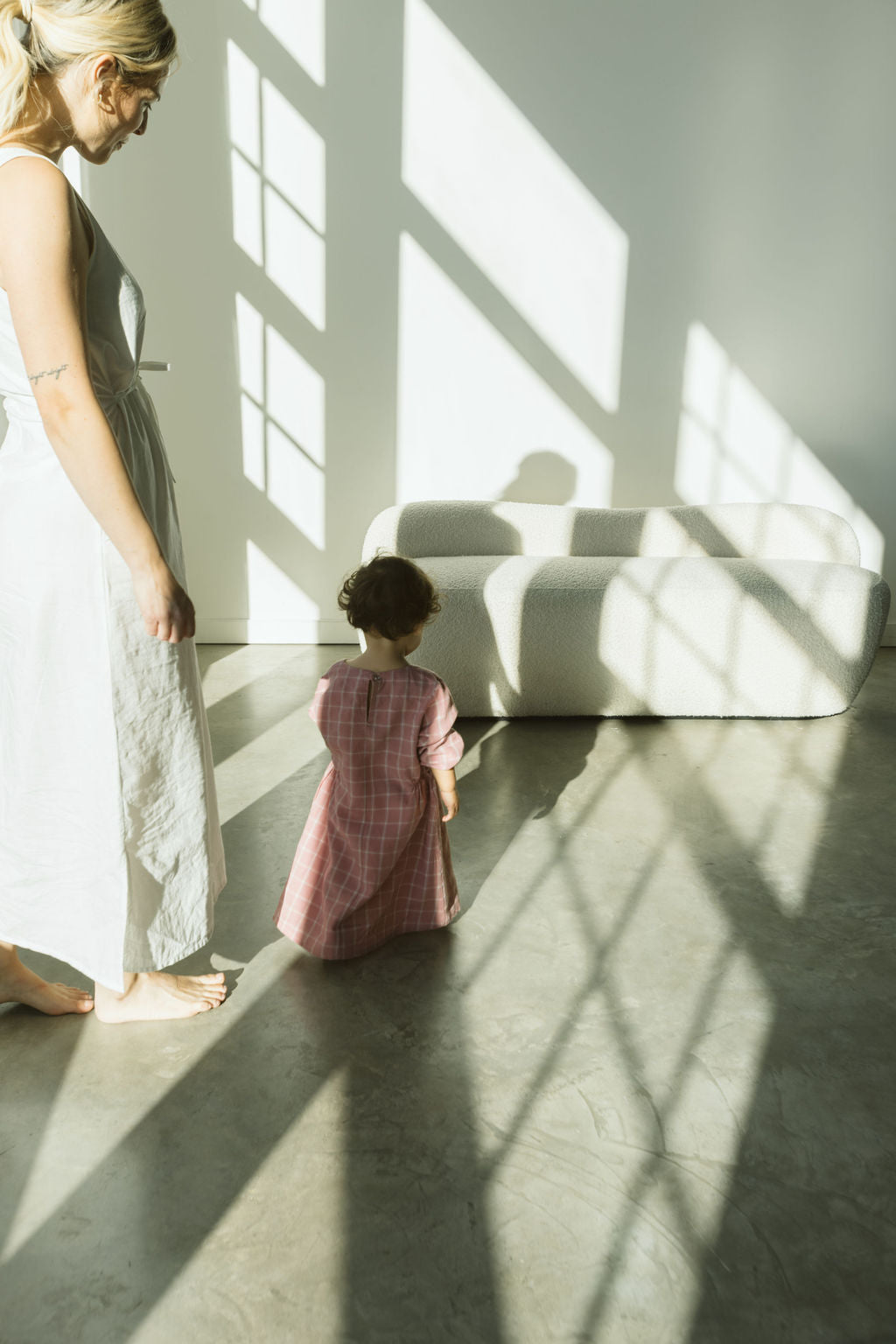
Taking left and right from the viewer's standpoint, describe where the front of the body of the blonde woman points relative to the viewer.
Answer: facing to the right of the viewer

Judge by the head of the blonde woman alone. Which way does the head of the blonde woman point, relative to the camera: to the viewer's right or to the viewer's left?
to the viewer's right

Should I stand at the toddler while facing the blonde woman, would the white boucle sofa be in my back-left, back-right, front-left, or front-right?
back-right

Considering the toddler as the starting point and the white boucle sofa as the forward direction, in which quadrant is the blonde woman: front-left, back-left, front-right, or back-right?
back-left

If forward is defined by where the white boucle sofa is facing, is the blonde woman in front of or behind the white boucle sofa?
in front

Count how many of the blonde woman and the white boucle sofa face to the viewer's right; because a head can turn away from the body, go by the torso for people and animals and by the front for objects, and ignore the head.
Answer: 1

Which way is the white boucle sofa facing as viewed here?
toward the camera

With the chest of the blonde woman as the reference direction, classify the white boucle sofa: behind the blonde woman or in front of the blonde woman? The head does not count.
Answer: in front
